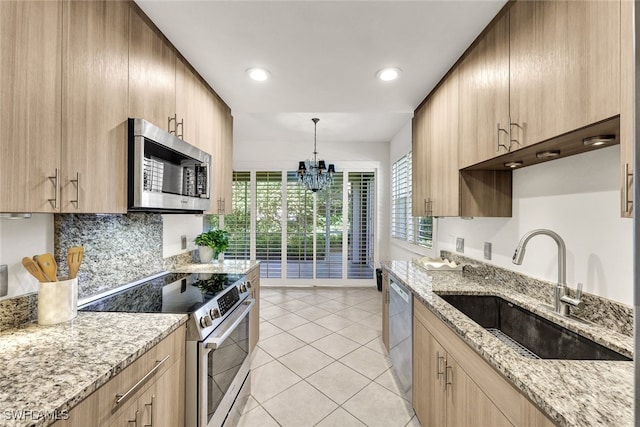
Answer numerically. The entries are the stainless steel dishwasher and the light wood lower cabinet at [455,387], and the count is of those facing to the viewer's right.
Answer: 0

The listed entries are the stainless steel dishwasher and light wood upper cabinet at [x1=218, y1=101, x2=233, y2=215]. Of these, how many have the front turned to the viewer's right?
1

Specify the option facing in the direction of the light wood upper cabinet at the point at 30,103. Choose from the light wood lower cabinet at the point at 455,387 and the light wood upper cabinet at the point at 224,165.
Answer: the light wood lower cabinet

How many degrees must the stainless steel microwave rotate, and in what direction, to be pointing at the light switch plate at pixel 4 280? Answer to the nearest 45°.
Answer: approximately 135° to its right

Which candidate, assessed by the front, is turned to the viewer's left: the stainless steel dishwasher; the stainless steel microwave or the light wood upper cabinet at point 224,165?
the stainless steel dishwasher

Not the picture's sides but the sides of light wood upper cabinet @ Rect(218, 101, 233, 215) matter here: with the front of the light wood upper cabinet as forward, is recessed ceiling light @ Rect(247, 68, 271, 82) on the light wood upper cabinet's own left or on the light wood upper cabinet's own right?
on the light wood upper cabinet's own right

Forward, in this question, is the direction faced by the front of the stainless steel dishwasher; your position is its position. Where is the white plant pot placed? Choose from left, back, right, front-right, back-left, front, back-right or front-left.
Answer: front

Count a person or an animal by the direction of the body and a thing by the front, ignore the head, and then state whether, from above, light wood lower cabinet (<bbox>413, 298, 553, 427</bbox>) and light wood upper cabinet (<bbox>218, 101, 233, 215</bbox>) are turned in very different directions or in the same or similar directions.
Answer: very different directions

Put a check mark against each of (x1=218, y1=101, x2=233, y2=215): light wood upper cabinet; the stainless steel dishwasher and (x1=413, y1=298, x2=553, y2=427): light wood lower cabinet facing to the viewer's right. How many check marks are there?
1

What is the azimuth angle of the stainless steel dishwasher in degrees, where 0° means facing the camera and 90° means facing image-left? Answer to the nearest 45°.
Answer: approximately 90°

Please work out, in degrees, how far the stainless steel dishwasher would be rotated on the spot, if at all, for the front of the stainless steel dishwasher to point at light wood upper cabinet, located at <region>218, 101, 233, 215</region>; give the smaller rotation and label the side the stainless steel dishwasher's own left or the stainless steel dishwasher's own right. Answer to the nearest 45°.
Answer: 0° — it already faces it

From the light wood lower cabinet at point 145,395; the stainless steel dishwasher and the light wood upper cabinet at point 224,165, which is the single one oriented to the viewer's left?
the stainless steel dishwasher

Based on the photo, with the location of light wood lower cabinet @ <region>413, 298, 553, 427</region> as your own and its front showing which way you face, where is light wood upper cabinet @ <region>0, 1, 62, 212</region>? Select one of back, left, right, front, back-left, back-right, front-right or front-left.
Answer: front

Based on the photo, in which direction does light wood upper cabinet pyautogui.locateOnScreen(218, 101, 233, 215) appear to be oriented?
to the viewer's right

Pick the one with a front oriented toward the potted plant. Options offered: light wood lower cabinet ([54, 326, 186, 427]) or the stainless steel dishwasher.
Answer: the stainless steel dishwasher

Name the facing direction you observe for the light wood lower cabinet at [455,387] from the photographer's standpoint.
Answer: facing the viewer and to the left of the viewer
